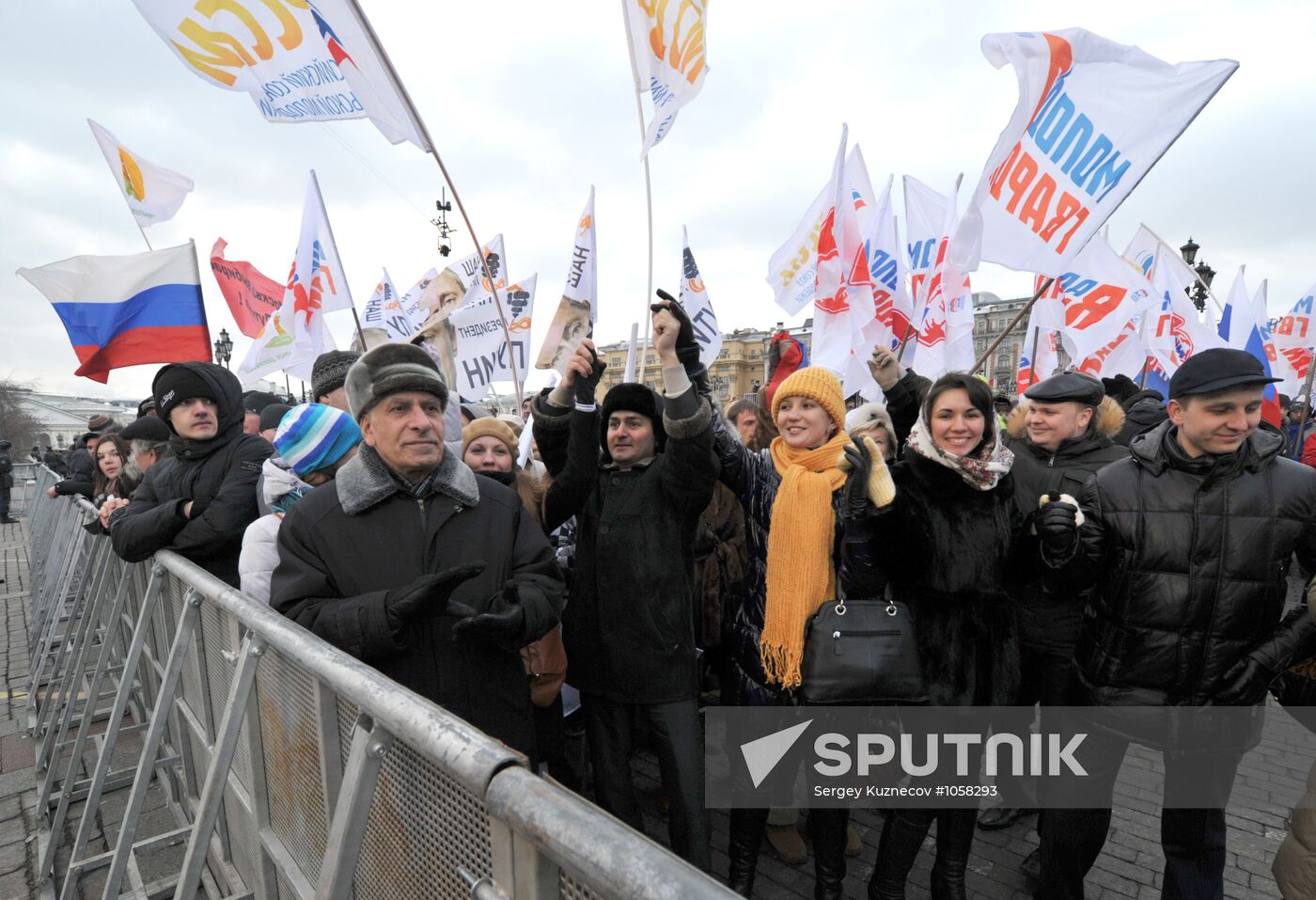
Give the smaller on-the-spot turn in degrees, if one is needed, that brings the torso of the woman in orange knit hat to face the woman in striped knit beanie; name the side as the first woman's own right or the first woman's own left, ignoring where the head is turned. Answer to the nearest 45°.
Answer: approximately 90° to the first woman's own right

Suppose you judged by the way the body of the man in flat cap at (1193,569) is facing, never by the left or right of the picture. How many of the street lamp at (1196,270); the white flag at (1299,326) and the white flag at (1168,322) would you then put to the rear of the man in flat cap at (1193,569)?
3

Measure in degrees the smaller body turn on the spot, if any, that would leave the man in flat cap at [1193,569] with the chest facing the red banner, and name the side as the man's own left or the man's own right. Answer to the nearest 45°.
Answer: approximately 90° to the man's own right

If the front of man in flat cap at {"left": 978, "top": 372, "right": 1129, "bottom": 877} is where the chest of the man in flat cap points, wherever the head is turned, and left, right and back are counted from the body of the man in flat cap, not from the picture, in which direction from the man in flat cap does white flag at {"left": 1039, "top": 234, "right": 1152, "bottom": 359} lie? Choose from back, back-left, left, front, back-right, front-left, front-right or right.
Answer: back-right

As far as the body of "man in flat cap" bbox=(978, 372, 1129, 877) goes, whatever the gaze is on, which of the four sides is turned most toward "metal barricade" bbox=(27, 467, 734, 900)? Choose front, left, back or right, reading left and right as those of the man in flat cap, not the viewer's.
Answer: front

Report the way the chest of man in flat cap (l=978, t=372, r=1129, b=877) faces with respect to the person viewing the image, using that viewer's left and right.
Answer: facing the viewer and to the left of the viewer

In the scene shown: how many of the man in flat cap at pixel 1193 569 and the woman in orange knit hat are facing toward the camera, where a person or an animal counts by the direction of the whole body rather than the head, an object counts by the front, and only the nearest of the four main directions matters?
2

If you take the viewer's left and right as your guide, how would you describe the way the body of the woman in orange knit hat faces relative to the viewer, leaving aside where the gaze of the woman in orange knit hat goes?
facing the viewer

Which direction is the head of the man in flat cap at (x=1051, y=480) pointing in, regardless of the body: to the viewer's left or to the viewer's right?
to the viewer's left

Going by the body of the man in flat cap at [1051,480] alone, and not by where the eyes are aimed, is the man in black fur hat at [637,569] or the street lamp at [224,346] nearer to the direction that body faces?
the man in black fur hat

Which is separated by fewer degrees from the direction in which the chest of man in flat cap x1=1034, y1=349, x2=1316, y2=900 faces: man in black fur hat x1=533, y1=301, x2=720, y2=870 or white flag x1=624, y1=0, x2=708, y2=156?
the man in black fur hat

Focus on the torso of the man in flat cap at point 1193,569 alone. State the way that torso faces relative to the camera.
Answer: toward the camera

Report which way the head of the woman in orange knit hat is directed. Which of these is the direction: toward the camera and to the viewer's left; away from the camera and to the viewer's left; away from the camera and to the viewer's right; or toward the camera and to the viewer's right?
toward the camera and to the viewer's left
